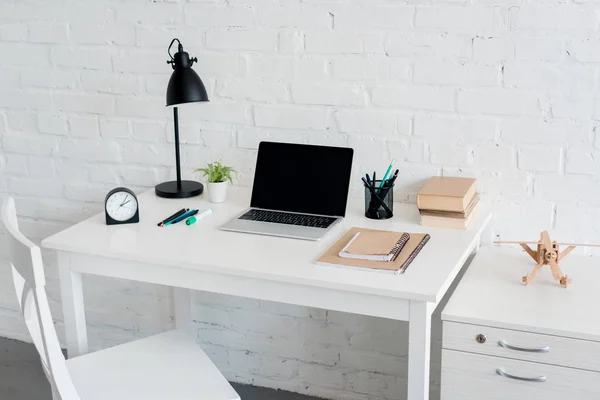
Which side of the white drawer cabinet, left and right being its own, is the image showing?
front

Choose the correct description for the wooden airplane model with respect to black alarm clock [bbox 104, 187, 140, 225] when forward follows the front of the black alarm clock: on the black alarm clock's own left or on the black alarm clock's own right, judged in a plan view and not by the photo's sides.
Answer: on the black alarm clock's own left

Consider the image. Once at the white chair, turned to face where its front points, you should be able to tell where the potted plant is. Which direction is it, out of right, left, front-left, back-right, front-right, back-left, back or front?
front

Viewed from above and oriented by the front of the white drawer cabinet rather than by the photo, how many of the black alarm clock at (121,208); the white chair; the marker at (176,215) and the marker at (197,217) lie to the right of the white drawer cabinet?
4

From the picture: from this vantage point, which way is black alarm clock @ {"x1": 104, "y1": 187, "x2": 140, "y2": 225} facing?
toward the camera

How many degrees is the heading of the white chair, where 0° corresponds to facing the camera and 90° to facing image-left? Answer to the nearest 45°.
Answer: approximately 225°

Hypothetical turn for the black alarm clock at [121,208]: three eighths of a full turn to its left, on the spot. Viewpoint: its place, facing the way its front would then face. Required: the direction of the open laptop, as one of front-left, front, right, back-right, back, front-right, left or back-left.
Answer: front-right

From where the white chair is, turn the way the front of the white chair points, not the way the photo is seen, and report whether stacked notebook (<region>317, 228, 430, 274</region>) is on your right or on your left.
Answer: on your right
